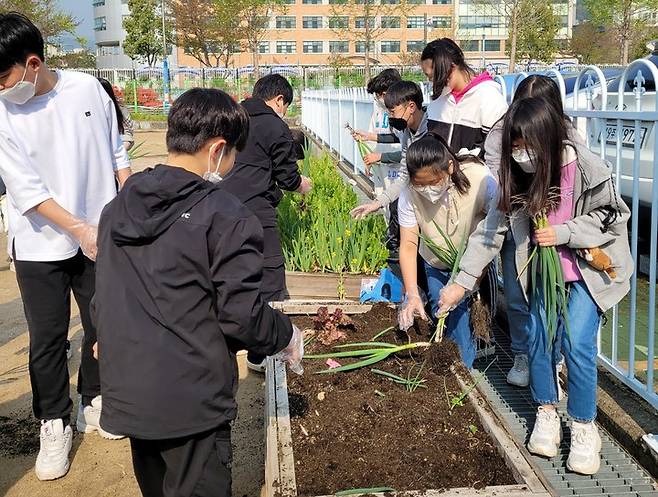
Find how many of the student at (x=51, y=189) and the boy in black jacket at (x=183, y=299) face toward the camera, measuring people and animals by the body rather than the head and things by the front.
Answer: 1

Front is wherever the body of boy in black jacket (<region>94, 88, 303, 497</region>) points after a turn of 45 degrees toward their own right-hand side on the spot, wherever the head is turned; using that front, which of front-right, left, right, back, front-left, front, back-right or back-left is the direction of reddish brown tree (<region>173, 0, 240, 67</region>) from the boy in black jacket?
left

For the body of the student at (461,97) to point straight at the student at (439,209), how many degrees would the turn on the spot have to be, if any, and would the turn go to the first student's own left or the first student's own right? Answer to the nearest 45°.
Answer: approximately 45° to the first student's own left

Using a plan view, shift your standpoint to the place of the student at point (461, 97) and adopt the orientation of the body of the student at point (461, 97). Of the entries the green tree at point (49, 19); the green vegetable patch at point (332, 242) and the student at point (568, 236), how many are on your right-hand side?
2

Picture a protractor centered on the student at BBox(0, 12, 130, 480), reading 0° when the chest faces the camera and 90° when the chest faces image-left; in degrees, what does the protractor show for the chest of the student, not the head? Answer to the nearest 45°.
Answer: approximately 0°

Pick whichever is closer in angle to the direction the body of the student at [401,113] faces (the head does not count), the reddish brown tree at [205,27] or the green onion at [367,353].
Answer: the green onion

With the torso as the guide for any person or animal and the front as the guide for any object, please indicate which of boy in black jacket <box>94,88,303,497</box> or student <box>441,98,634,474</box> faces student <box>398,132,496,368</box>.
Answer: the boy in black jacket

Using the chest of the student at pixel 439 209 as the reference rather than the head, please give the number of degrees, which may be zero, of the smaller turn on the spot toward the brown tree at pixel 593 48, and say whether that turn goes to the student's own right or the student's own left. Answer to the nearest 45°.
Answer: approximately 135° to the student's own right

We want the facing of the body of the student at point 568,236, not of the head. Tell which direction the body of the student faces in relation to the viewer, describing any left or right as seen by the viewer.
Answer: facing the viewer and to the left of the viewer

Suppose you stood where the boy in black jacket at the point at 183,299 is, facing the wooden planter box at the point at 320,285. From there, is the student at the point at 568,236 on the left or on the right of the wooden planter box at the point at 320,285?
right

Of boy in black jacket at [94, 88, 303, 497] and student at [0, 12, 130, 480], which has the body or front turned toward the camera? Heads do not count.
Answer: the student

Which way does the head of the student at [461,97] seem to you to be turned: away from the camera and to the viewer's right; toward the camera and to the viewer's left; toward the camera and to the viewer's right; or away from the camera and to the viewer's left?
toward the camera and to the viewer's left
